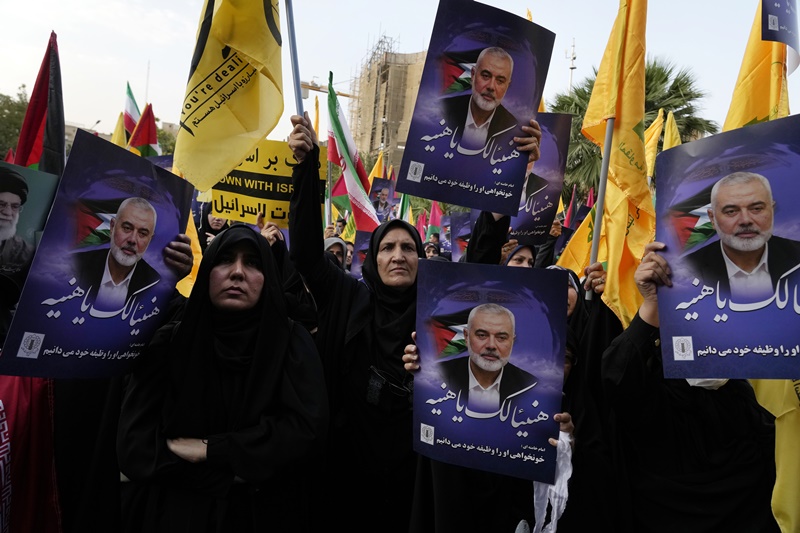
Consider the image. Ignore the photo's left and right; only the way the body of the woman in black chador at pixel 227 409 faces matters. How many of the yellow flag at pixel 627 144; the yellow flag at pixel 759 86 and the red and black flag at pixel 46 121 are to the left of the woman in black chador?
2

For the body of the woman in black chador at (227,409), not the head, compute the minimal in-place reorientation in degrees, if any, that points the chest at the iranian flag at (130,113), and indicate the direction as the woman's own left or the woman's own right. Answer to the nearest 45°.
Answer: approximately 180°

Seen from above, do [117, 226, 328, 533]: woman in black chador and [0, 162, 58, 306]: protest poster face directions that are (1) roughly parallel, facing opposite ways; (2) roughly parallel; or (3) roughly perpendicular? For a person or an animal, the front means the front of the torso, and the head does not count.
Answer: roughly parallel

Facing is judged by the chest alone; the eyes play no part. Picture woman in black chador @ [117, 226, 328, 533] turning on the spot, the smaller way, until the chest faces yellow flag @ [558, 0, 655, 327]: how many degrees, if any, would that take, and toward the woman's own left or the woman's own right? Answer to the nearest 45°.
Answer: approximately 90° to the woman's own left

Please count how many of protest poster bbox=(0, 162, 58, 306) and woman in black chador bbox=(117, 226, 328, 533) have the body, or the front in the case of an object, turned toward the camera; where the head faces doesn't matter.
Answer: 2

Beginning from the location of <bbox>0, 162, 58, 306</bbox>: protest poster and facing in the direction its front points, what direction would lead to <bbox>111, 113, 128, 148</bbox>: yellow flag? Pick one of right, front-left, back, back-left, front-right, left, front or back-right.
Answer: back

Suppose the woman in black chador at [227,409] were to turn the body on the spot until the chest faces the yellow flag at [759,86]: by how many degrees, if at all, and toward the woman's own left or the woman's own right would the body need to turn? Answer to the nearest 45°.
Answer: approximately 90° to the woman's own left

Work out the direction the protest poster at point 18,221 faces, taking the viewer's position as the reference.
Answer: facing the viewer

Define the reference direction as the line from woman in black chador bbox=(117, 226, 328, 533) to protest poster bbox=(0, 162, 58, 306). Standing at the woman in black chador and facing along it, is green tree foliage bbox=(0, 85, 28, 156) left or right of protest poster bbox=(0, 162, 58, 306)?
right

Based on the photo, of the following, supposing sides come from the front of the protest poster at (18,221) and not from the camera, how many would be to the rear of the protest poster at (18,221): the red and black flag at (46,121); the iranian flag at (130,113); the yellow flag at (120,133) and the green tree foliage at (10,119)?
4

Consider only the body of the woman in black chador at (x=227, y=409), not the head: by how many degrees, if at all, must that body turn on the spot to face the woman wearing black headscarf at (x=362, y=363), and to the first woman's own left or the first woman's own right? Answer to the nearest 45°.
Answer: approximately 135° to the first woman's own left
